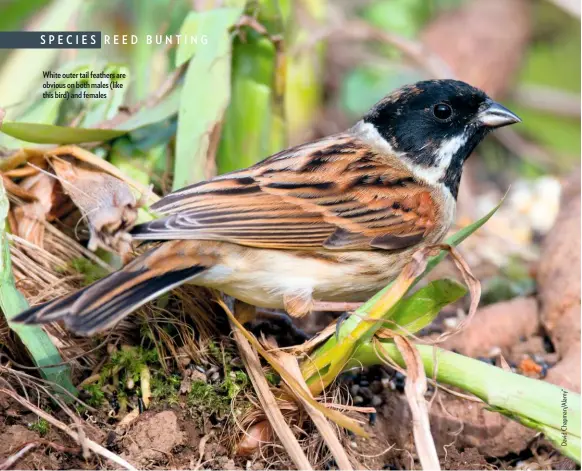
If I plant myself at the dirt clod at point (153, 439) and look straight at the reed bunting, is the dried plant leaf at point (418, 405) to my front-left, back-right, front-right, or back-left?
front-right

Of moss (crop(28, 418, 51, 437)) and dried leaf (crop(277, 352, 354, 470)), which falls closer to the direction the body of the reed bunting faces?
the dried leaf

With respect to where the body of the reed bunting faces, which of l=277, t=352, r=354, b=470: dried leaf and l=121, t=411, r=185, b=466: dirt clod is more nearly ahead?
the dried leaf

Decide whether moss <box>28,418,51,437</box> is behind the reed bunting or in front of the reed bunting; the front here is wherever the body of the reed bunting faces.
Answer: behind

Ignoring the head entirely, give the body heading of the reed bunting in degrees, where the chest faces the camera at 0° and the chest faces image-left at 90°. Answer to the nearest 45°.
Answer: approximately 270°

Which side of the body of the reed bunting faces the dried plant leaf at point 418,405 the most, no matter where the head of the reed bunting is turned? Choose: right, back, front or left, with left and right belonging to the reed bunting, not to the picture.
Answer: right

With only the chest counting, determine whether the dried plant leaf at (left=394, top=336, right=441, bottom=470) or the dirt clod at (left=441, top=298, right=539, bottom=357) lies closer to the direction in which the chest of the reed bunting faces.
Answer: the dirt clod

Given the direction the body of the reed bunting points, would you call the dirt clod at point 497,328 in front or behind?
in front

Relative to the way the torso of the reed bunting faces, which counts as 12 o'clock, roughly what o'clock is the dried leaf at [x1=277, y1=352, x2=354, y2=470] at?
The dried leaf is roughly at 3 o'clock from the reed bunting.

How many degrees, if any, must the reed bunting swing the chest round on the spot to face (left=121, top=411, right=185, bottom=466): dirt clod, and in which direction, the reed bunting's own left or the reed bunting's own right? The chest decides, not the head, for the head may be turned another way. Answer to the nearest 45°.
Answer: approximately 135° to the reed bunting's own right

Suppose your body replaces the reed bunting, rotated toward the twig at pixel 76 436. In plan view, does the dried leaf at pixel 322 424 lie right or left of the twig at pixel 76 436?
left
